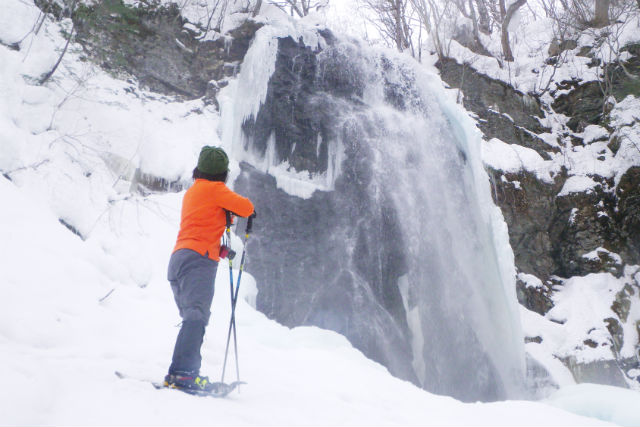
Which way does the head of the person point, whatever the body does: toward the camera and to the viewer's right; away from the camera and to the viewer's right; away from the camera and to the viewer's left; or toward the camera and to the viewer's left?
away from the camera and to the viewer's right

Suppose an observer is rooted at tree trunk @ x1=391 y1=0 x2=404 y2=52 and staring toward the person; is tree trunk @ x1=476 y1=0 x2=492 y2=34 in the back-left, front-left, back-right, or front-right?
back-left

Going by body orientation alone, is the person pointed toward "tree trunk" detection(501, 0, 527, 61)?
yes

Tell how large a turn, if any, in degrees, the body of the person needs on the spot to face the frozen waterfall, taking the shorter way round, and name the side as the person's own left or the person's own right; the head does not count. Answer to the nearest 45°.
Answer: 0° — they already face it

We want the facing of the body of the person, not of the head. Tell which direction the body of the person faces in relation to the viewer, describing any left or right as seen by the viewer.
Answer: facing away from the viewer and to the right of the viewer

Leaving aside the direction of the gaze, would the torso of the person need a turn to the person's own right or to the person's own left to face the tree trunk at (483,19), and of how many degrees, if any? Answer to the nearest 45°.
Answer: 0° — they already face it
